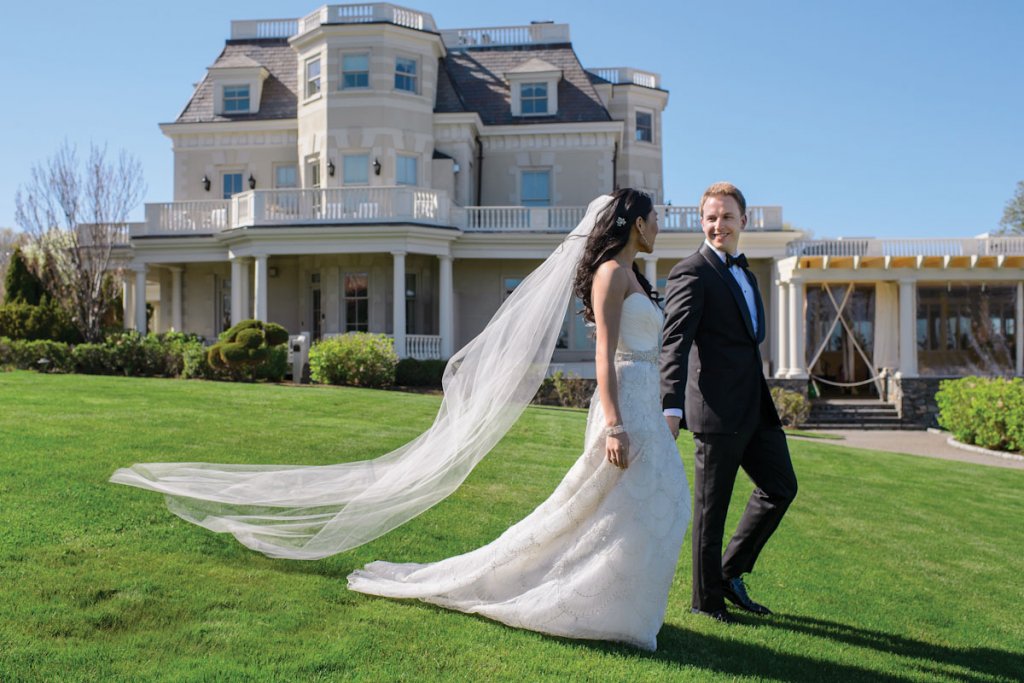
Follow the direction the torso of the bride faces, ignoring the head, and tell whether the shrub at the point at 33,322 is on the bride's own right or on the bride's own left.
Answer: on the bride's own left

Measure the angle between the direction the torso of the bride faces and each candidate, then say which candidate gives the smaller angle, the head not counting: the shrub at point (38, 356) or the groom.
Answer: the groom

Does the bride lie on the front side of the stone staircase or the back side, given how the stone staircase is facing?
on the front side

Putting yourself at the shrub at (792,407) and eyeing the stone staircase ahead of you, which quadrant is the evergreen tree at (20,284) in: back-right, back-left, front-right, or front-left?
back-left

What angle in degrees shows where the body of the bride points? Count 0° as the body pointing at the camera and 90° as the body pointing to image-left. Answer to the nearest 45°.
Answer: approximately 270°

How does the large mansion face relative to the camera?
toward the camera

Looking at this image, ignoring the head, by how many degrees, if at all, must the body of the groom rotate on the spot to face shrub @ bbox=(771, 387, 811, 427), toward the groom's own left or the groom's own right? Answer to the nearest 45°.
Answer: approximately 135° to the groom's own left

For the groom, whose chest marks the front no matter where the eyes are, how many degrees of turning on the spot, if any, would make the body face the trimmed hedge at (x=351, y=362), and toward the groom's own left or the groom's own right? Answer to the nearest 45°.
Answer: approximately 180°

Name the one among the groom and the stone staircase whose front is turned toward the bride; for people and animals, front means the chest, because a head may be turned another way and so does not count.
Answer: the stone staircase

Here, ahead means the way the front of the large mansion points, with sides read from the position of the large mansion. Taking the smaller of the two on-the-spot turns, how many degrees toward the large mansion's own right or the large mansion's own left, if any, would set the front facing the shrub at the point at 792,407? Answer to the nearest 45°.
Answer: approximately 90° to the large mansion's own left

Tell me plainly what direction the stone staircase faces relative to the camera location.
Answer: facing the viewer

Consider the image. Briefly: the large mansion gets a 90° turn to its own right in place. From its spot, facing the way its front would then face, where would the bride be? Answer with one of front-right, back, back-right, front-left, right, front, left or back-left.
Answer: left

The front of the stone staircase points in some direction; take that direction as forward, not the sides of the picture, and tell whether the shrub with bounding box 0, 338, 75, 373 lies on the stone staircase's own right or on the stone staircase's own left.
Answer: on the stone staircase's own right

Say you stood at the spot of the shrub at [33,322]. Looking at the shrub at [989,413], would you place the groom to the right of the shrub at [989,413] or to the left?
right
